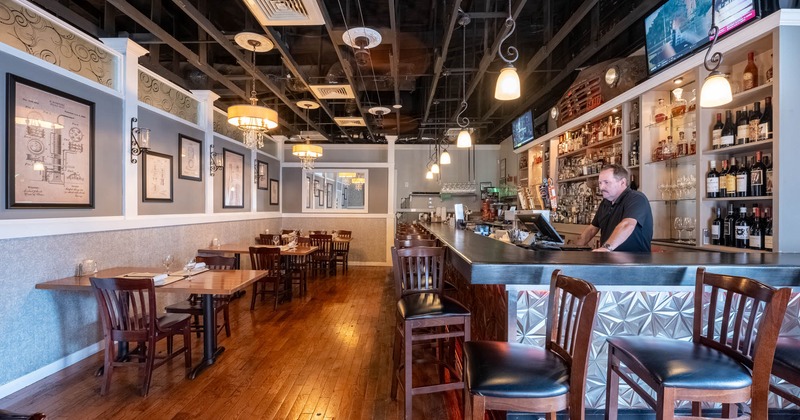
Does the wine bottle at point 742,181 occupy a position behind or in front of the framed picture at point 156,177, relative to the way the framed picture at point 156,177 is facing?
in front

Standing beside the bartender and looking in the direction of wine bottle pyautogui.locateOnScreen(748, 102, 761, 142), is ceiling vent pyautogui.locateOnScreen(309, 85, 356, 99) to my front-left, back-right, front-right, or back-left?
back-left

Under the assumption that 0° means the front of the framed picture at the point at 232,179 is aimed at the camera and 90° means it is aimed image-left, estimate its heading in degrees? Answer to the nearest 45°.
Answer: approximately 315°

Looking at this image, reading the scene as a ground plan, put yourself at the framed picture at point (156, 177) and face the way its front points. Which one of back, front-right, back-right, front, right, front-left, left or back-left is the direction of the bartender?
front

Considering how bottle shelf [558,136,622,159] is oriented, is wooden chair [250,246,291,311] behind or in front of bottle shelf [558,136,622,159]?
in front

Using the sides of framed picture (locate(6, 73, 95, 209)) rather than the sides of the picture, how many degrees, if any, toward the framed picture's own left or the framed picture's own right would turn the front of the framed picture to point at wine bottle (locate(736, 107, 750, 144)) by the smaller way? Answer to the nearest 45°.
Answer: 0° — it already faces it

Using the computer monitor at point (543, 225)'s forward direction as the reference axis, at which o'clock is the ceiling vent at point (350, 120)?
The ceiling vent is roughly at 9 o'clock from the computer monitor.

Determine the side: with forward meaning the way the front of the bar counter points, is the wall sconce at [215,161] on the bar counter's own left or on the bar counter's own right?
on the bar counter's own right

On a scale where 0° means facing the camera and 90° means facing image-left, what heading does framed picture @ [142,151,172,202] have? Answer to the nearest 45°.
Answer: approximately 315°

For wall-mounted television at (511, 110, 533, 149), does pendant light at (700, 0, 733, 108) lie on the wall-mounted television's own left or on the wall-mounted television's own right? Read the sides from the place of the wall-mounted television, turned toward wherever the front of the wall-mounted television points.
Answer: on the wall-mounted television's own left

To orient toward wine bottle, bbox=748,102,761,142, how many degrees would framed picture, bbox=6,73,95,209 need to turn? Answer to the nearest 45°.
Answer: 0° — it already faces it

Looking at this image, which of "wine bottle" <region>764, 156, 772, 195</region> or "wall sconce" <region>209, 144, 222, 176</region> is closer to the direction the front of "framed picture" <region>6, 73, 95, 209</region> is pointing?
the wine bottle

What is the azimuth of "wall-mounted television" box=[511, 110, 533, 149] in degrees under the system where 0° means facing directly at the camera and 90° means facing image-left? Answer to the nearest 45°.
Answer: approximately 45°

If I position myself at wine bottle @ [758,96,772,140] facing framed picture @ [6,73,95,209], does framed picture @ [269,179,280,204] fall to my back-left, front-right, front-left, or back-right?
front-right

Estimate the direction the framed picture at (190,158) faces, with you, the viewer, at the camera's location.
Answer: facing the viewer and to the right of the viewer

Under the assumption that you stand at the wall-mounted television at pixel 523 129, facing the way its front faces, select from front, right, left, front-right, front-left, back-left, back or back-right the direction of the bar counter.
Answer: front-left

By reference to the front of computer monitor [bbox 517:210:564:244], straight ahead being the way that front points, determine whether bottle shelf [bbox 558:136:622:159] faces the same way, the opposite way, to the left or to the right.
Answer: the opposite way

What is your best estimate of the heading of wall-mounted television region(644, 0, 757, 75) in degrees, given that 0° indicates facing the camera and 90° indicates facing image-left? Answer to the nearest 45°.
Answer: approximately 45°
